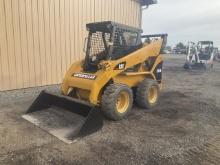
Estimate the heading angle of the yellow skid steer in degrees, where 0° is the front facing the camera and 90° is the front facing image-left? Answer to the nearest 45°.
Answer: approximately 45°
